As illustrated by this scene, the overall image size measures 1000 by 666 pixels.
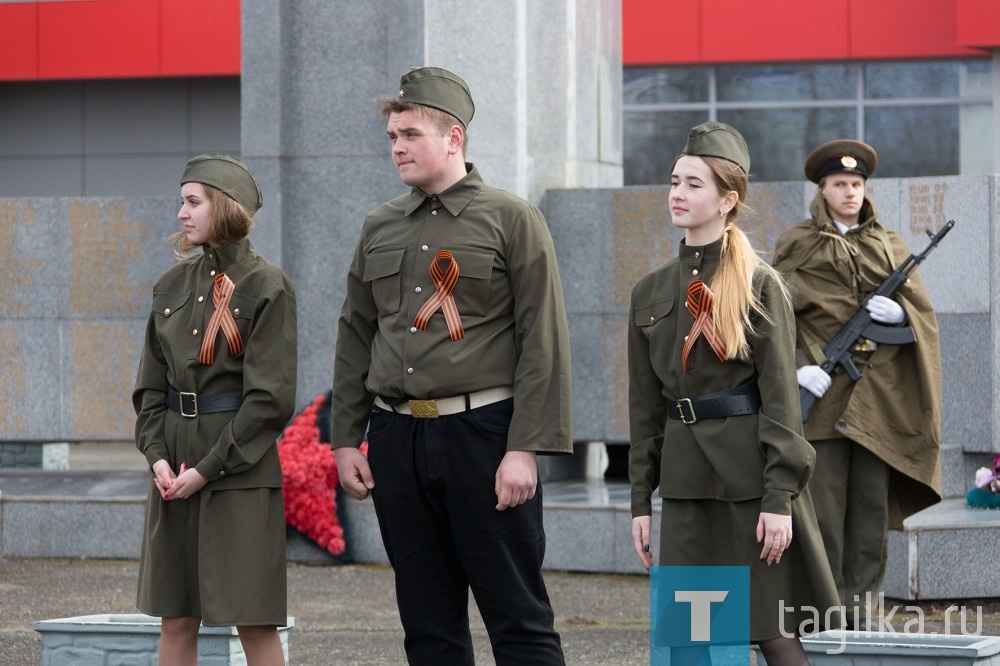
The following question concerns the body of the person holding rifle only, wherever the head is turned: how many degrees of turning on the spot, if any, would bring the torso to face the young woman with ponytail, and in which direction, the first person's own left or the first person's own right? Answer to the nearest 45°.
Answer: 0° — they already face them

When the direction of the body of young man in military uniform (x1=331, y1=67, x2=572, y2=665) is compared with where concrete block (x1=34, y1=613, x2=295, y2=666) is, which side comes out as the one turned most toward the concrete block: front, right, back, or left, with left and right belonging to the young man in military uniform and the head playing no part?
right

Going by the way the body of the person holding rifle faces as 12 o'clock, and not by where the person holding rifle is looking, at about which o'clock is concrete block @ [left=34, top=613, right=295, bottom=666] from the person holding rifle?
The concrete block is roughly at 2 o'clock from the person holding rifle.

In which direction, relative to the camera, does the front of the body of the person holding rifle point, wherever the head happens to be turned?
toward the camera

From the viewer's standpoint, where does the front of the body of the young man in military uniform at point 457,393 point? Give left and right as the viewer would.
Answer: facing the viewer and to the left of the viewer

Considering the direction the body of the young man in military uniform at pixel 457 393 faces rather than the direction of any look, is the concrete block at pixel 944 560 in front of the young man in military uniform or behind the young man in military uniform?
behind

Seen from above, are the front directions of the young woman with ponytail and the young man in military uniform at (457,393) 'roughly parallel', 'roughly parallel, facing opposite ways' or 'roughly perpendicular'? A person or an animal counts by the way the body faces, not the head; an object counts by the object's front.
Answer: roughly parallel

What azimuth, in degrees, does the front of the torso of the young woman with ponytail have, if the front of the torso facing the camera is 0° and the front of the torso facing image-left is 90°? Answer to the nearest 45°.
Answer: approximately 45°

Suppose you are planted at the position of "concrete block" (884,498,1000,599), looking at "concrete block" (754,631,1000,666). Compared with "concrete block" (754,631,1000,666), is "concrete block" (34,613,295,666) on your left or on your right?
right

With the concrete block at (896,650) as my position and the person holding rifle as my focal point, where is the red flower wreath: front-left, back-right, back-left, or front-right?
front-left

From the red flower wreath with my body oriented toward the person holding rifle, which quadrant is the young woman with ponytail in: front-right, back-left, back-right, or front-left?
front-right

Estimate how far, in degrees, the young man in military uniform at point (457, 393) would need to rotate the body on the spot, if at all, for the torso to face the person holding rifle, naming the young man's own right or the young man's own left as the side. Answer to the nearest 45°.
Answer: approximately 180°

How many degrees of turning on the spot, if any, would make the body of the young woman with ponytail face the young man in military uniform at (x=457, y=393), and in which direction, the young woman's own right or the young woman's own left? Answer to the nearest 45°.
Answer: approximately 45° to the young woman's own right

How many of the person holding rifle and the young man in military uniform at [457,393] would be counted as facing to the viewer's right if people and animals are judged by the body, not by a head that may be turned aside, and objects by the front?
0
